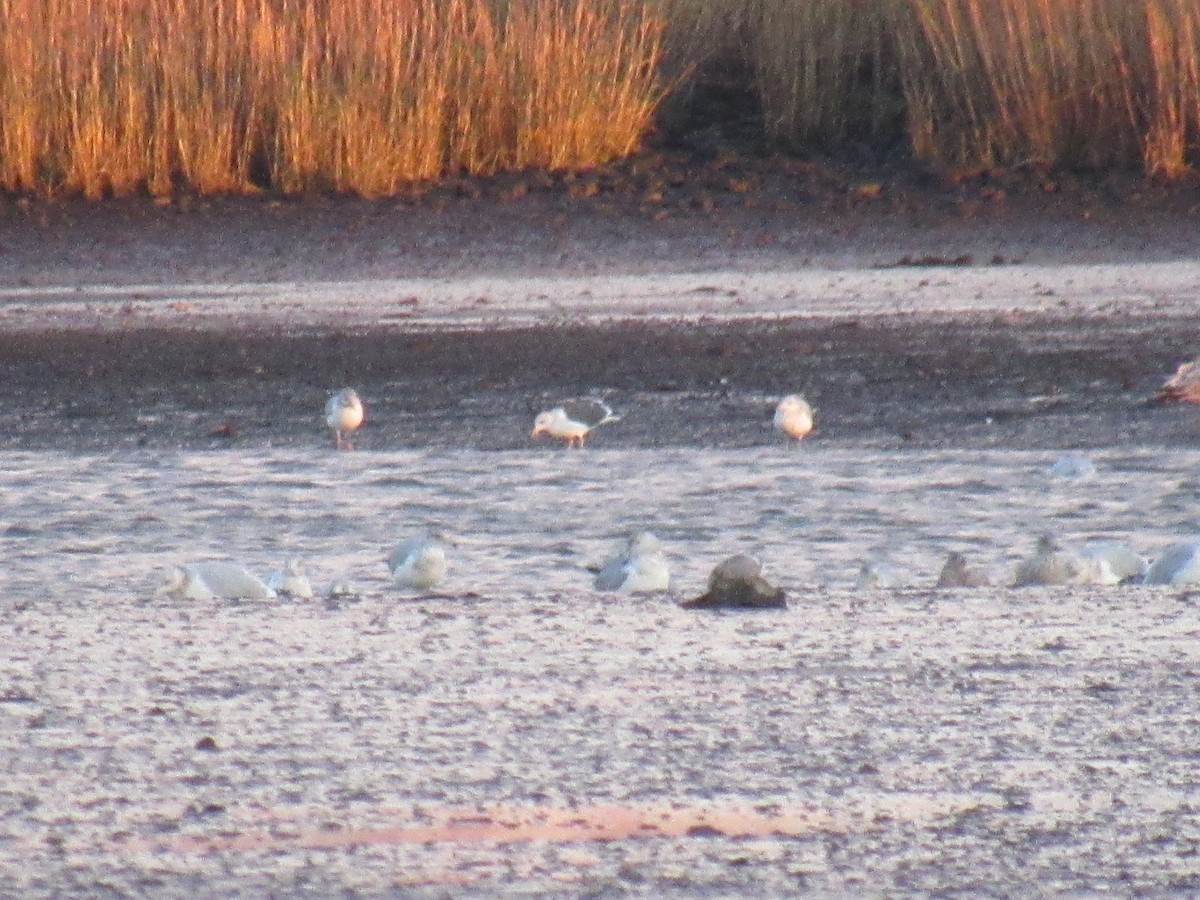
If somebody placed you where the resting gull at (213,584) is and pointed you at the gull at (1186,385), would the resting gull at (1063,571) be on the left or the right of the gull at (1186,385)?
right

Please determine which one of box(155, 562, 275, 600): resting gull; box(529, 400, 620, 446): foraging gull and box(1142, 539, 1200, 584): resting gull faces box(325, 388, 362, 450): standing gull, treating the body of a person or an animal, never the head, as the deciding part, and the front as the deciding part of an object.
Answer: box(529, 400, 620, 446): foraging gull

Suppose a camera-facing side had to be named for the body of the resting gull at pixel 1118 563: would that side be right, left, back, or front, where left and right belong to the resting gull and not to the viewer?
left

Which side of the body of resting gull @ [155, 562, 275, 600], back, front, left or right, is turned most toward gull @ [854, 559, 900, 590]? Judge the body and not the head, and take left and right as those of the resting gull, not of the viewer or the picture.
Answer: back

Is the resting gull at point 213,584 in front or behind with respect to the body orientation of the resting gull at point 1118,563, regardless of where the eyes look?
in front

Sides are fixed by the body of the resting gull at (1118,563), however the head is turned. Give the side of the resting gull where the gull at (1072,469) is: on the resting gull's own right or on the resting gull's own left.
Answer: on the resting gull's own right

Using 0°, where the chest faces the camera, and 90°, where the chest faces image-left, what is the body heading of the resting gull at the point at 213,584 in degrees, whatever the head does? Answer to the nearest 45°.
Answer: approximately 90°

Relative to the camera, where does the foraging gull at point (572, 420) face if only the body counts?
to the viewer's left
